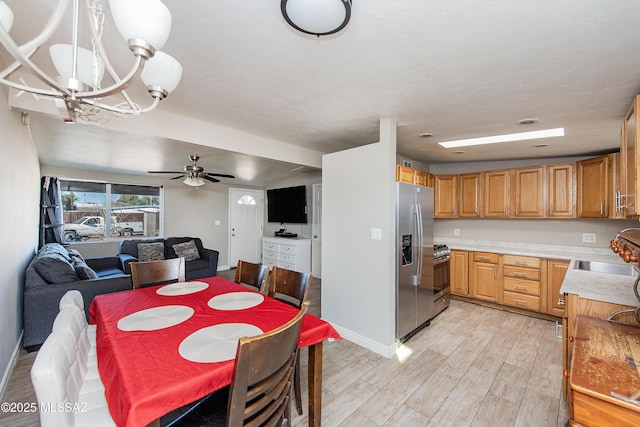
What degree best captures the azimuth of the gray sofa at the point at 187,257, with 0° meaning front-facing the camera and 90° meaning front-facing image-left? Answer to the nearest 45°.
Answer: approximately 0°

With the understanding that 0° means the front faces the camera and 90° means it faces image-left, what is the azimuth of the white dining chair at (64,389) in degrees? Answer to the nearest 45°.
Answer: approximately 270°

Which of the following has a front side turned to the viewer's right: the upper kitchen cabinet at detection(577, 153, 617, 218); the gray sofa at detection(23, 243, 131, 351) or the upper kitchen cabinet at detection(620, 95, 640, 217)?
the gray sofa

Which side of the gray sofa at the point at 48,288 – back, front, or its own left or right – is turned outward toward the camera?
right

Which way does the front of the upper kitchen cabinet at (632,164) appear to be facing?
to the viewer's left

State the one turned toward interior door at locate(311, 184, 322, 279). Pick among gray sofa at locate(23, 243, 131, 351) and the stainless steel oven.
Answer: the gray sofa

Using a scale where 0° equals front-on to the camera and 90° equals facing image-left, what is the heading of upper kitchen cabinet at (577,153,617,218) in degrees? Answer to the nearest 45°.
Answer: approximately 45°

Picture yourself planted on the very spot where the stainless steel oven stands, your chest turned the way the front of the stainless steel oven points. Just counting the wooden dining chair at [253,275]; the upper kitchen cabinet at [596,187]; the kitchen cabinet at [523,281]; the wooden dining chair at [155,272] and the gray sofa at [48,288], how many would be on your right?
3

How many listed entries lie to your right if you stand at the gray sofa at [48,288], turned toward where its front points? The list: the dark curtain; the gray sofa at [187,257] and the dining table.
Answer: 1

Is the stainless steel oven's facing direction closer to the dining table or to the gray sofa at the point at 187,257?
the dining table

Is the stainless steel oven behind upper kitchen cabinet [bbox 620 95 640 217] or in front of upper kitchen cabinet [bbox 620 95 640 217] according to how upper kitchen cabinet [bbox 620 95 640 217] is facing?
in front

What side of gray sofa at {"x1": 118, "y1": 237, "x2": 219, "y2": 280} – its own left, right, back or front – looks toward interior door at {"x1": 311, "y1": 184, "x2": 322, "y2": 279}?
left

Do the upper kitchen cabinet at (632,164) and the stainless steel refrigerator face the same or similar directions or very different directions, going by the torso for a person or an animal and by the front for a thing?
very different directions

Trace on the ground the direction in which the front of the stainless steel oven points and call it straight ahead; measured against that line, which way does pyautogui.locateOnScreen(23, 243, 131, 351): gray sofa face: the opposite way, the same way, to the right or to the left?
to the left
